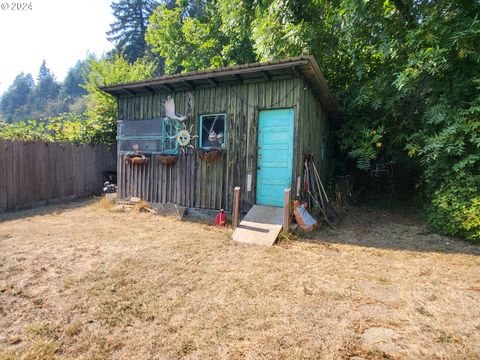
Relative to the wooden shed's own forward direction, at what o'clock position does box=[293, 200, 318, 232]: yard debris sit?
The yard debris is roughly at 9 o'clock from the wooden shed.

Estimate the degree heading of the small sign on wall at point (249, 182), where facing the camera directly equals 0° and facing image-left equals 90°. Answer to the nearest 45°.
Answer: approximately 0°

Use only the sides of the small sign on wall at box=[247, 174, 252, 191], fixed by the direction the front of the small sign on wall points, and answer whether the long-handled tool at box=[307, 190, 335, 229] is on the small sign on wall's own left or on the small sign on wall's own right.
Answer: on the small sign on wall's own left

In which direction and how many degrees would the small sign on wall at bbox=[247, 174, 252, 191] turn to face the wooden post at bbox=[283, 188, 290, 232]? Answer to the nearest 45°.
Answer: approximately 45° to its left

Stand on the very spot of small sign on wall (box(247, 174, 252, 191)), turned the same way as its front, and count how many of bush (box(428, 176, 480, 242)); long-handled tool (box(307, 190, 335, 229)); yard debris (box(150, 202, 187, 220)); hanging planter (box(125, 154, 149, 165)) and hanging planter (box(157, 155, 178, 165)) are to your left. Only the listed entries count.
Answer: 2

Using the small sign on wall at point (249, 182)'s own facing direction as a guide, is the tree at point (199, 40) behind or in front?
behind

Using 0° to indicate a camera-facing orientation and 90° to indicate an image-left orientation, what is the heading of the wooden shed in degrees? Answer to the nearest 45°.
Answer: approximately 45°

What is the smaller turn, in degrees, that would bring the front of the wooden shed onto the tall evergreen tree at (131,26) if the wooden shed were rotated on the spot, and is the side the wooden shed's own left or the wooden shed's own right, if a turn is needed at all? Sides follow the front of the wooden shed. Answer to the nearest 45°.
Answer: approximately 135° to the wooden shed's own right

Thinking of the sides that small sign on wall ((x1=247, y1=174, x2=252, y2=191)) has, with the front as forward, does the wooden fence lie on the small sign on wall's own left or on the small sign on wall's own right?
on the small sign on wall's own right
